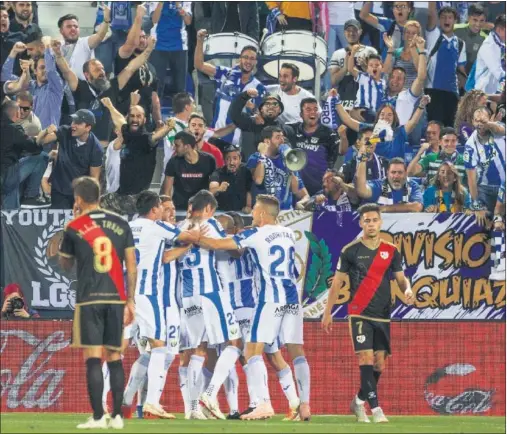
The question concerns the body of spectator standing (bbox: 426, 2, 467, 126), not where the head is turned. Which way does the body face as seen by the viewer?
toward the camera

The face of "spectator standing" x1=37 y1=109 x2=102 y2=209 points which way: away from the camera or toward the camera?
toward the camera

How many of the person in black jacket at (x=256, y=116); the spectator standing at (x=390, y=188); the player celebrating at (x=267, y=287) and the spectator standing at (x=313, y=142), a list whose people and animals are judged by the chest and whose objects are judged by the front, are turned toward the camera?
3

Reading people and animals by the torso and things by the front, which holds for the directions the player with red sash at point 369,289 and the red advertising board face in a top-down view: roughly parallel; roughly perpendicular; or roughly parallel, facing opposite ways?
roughly parallel

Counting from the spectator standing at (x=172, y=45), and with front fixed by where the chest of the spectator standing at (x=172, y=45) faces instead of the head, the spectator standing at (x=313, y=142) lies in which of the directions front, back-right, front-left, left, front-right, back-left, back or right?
front-left

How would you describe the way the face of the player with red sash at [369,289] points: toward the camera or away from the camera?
toward the camera

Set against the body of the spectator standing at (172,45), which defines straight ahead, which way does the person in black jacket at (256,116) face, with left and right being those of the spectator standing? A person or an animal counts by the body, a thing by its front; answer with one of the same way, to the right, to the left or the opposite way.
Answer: the same way

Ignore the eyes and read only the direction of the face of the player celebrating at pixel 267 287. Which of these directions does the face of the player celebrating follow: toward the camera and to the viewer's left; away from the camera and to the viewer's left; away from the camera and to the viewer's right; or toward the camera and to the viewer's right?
away from the camera and to the viewer's left

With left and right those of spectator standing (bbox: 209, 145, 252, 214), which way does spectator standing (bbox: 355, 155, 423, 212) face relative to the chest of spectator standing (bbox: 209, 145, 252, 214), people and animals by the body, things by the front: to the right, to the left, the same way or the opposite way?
the same way

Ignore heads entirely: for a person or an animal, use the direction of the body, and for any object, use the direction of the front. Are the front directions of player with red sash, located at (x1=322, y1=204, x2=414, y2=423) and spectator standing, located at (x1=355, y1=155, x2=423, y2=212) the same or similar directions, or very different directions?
same or similar directions

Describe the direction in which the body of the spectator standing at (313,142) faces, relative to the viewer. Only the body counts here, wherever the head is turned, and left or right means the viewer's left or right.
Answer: facing the viewer

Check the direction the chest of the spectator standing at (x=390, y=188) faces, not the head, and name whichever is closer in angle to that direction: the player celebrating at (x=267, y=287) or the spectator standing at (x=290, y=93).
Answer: the player celebrating

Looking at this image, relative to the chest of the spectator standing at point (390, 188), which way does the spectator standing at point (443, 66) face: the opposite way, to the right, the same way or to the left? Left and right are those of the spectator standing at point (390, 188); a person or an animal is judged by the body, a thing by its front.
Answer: the same way

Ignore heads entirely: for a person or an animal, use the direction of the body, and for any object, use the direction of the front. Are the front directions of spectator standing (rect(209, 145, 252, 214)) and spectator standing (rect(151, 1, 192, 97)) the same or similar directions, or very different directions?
same or similar directions

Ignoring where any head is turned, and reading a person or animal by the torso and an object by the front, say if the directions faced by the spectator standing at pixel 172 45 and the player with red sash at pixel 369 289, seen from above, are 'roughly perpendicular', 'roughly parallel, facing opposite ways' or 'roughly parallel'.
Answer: roughly parallel

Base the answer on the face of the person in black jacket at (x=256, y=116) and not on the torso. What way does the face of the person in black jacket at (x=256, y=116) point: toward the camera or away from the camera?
toward the camera

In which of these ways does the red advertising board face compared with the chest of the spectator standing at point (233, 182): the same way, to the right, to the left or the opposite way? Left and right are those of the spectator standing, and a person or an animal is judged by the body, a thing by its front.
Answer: the same way

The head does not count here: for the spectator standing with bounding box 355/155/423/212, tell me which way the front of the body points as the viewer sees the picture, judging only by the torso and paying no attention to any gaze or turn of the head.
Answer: toward the camera

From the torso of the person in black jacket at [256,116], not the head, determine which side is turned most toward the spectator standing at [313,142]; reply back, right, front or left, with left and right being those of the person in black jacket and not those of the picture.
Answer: left

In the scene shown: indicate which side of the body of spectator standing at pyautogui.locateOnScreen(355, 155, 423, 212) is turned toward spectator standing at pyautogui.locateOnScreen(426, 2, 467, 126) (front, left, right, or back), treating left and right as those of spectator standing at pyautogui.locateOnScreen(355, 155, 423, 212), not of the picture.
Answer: back
